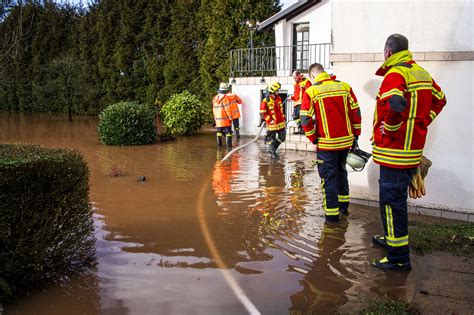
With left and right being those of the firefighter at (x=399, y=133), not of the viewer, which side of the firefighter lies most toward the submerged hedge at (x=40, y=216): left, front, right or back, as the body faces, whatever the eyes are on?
left

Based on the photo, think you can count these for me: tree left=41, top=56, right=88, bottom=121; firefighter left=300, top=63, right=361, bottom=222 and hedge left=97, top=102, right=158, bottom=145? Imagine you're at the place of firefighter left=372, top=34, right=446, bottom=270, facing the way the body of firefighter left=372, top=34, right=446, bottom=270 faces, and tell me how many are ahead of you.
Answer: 3

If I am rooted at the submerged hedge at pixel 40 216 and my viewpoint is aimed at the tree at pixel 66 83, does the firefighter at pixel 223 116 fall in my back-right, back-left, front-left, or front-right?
front-right

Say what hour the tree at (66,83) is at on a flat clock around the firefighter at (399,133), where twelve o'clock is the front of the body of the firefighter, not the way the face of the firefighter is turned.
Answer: The tree is roughly at 12 o'clock from the firefighter.

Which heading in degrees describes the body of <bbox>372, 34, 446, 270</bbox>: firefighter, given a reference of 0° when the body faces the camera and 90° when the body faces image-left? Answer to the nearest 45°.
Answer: approximately 135°

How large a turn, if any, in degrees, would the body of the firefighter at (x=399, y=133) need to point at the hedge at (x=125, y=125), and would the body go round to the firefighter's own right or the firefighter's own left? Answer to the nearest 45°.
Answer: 0° — they already face it

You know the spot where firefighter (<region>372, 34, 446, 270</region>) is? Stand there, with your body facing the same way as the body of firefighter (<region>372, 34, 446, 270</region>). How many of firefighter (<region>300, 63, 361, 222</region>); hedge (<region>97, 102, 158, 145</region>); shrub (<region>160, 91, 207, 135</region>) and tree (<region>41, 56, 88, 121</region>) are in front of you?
4

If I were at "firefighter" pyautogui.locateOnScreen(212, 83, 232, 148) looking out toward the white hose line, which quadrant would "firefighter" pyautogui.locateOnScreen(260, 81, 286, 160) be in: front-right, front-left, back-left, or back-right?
front-left

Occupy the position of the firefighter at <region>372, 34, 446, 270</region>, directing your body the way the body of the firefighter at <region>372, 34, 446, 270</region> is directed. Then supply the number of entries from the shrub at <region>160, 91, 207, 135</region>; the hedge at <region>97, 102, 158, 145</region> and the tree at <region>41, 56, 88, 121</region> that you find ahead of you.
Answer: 3

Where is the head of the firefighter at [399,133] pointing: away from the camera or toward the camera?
away from the camera

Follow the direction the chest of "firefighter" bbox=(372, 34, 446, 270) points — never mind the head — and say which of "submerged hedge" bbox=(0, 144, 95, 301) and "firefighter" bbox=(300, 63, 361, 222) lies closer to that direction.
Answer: the firefighter

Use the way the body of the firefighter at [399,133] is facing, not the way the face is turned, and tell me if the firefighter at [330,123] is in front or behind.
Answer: in front

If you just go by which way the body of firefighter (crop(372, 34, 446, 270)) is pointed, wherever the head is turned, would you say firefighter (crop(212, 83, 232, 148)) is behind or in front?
in front

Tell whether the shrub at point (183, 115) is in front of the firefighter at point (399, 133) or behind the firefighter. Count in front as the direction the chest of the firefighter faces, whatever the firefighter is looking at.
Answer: in front
